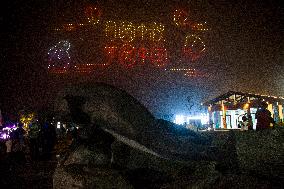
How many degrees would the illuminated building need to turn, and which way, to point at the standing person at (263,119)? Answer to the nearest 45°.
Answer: approximately 45° to its left

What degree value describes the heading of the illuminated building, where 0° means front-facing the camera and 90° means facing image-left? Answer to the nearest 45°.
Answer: approximately 45°

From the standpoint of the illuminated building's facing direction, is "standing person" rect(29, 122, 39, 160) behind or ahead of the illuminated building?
ahead
